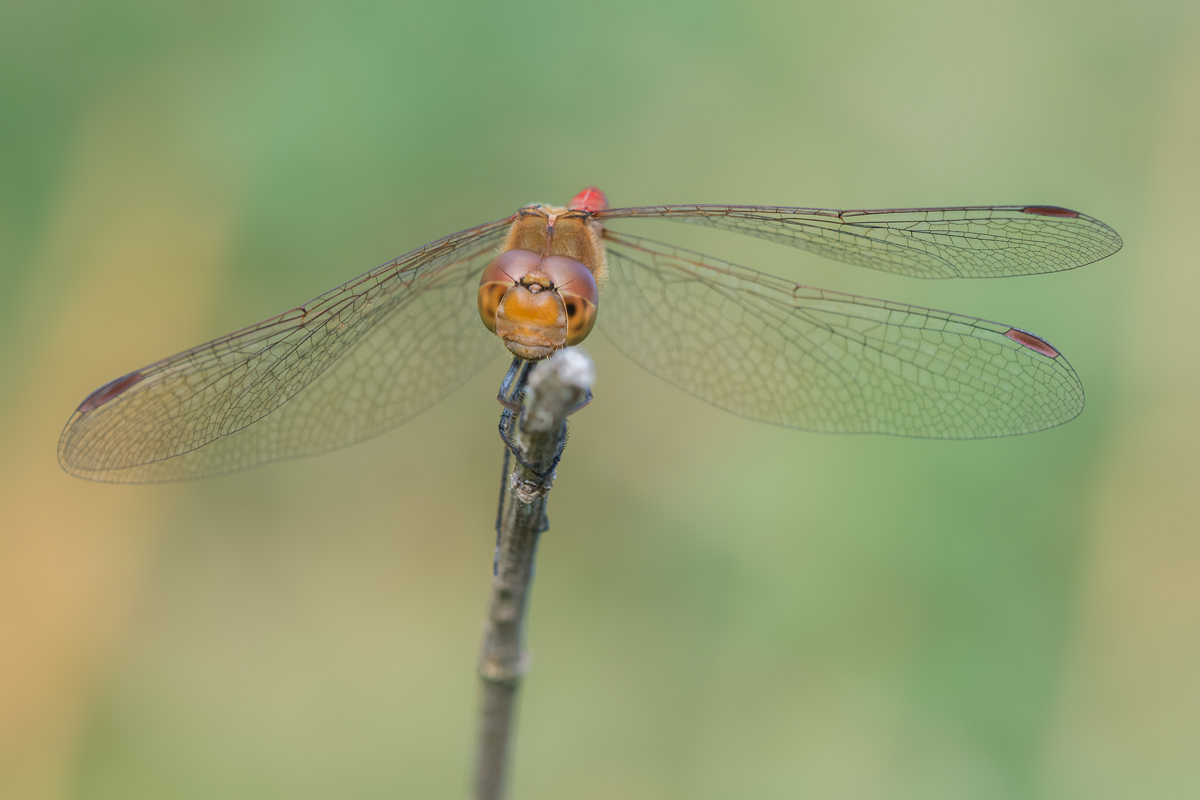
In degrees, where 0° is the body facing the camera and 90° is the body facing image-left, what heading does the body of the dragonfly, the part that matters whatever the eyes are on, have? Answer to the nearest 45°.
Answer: approximately 0°
